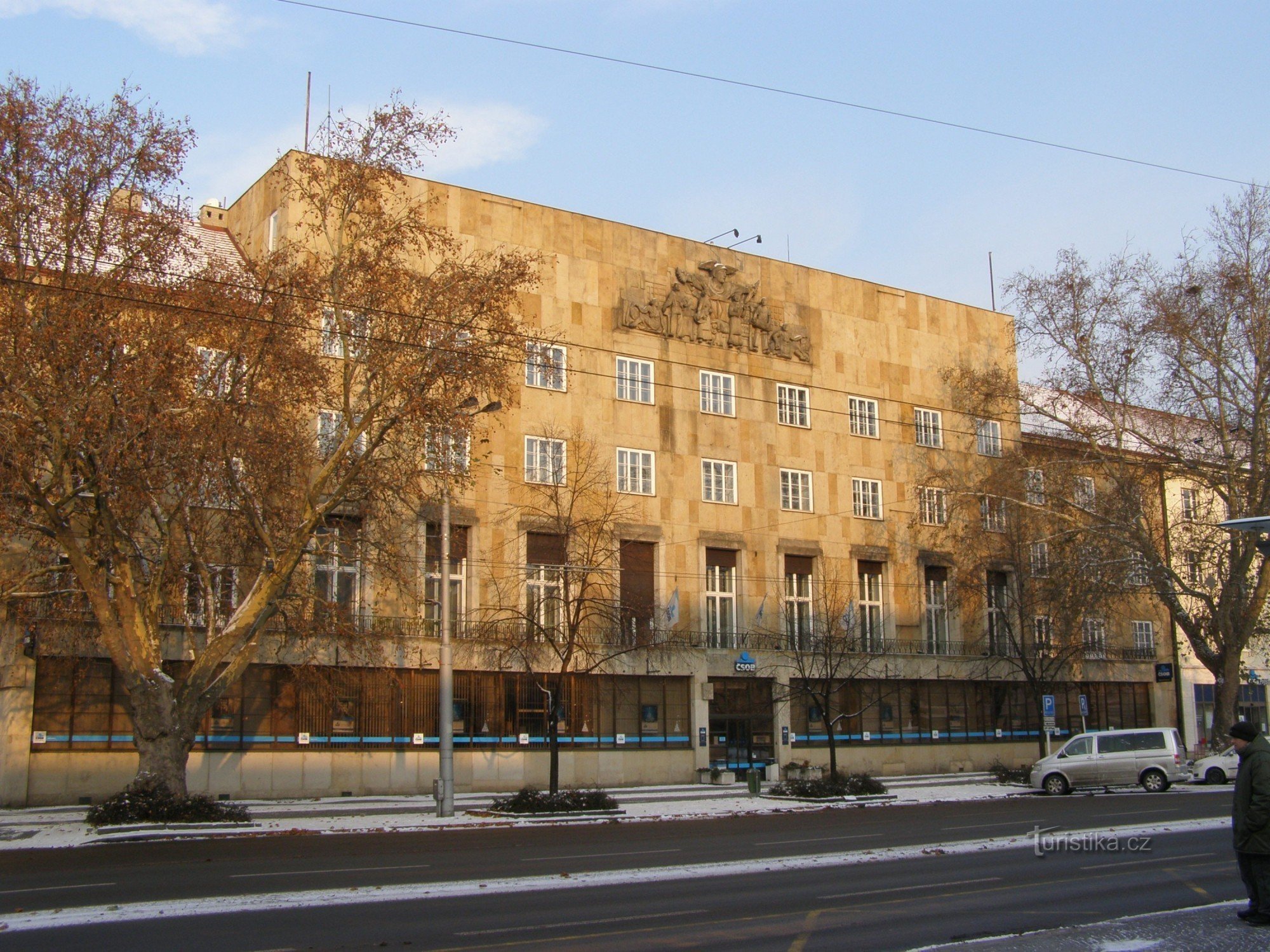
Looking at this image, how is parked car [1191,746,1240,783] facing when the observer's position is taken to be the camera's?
facing to the left of the viewer

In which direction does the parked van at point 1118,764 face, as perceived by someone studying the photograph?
facing to the left of the viewer

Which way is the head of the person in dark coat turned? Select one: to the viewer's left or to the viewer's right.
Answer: to the viewer's left

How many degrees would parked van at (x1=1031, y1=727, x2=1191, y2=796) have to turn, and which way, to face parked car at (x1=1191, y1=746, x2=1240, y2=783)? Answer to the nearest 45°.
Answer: approximately 135° to its right

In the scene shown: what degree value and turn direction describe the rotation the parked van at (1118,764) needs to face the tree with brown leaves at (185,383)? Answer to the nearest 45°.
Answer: approximately 45° to its left

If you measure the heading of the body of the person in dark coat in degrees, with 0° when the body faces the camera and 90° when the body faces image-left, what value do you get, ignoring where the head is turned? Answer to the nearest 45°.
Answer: approximately 90°

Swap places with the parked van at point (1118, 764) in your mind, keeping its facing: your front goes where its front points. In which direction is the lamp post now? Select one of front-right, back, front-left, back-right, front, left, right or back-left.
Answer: front-left

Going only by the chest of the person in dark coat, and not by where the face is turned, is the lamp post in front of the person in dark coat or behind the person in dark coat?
in front

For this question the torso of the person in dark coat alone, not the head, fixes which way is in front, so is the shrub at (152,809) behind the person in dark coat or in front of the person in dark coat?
in front
